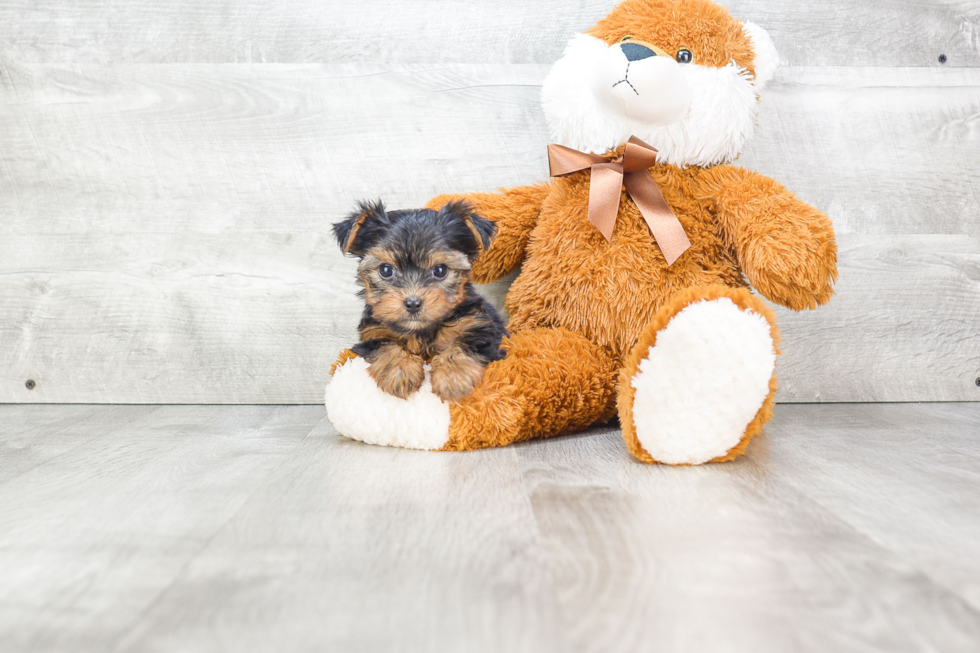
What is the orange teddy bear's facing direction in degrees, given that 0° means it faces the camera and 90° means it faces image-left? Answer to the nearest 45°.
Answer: approximately 45°

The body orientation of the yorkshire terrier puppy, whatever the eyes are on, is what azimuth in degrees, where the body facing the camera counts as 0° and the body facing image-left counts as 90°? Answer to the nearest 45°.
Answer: approximately 0°
